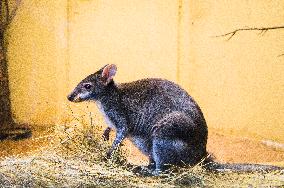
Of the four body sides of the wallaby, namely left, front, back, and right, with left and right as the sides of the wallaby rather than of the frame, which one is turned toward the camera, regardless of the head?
left

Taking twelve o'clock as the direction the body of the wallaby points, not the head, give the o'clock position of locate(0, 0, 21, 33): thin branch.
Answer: The thin branch is roughly at 2 o'clock from the wallaby.
